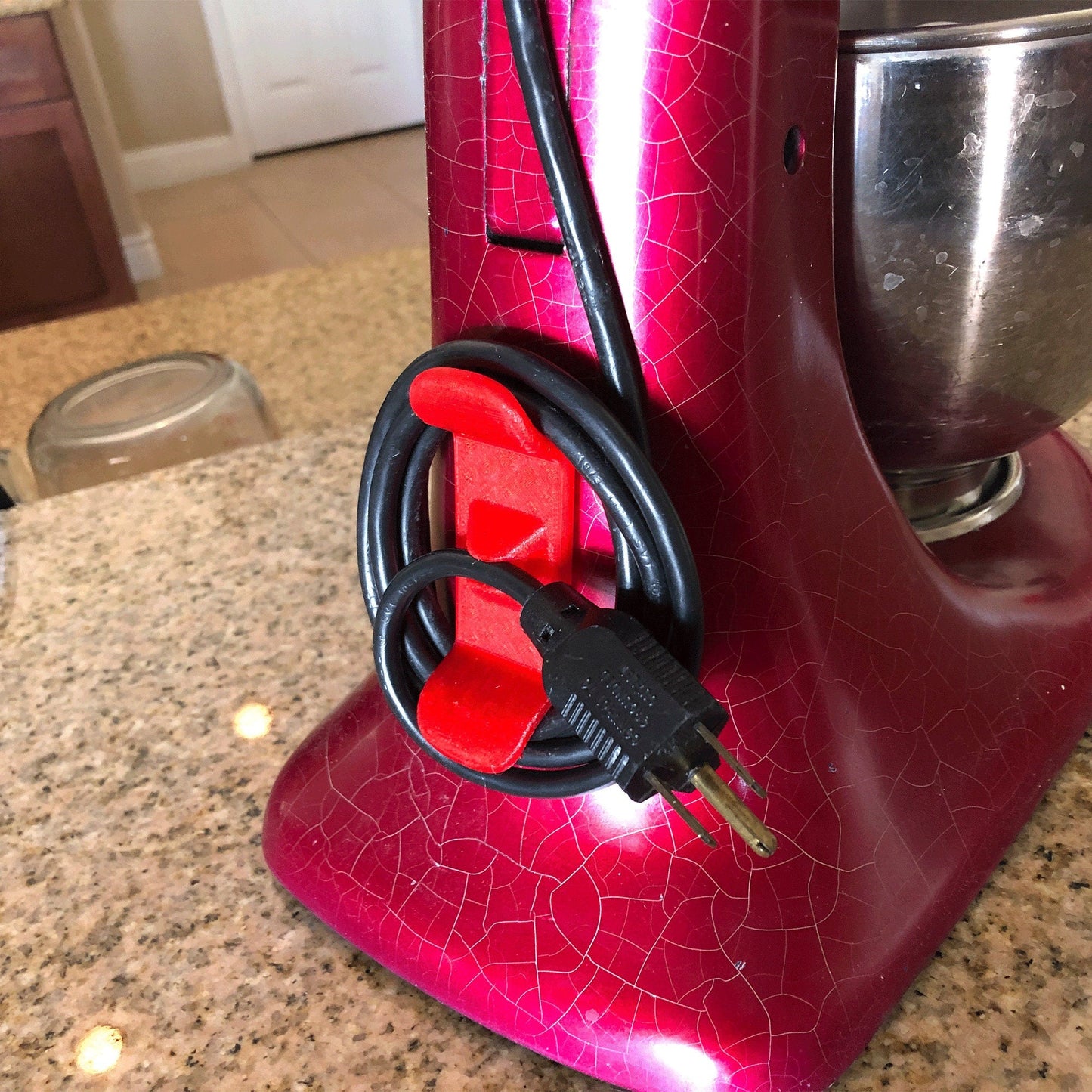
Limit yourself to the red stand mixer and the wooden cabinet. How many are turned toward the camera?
1

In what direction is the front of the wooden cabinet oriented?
toward the camera

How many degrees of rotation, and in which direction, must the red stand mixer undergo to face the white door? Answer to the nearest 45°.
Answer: approximately 45° to its left

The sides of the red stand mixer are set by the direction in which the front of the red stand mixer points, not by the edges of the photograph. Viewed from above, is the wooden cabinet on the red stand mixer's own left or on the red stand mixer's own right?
on the red stand mixer's own left

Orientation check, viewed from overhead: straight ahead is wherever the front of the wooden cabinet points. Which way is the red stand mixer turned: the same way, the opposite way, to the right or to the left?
to the left

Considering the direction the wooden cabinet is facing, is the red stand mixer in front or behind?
in front

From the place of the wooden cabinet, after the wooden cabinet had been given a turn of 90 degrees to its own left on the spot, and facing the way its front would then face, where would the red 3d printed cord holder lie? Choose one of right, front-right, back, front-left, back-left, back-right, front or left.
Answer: right

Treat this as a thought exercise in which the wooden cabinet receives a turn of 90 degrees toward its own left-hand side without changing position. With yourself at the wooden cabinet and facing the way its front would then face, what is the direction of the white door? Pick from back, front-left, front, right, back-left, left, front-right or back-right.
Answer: front-left

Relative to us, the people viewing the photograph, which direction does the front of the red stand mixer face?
facing away from the viewer and to the right of the viewer
